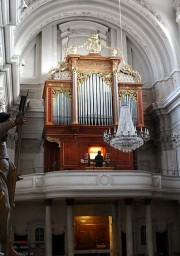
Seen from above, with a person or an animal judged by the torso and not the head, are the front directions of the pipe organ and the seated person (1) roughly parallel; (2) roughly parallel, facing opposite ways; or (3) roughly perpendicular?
roughly parallel, facing opposite ways

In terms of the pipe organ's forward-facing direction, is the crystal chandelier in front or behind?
in front

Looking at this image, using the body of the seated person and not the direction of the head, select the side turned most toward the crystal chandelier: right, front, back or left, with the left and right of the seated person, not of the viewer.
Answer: back

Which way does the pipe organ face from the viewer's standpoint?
toward the camera

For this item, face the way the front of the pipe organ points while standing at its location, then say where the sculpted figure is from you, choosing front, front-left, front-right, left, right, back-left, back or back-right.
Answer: front

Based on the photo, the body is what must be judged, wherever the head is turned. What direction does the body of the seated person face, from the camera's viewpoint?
away from the camera

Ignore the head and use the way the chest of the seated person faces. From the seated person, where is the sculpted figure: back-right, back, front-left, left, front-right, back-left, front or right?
back

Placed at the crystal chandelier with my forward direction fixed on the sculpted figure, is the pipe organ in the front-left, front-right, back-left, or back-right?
back-right

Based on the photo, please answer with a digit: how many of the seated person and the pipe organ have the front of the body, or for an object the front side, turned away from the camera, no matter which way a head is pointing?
1

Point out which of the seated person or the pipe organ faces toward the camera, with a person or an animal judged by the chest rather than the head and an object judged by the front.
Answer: the pipe organ

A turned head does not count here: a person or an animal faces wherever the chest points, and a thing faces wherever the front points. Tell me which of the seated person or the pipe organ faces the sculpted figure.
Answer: the pipe organ
